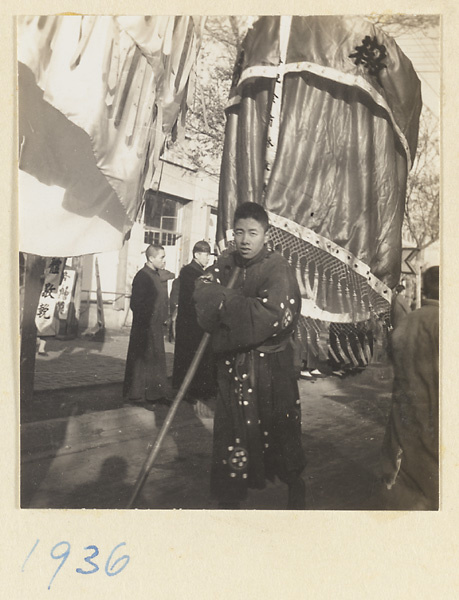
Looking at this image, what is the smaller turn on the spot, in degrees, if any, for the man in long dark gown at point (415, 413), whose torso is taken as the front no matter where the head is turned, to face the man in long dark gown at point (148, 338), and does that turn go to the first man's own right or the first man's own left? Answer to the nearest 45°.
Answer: approximately 90° to the first man's own left

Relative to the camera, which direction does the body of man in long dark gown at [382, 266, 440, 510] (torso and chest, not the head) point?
away from the camera

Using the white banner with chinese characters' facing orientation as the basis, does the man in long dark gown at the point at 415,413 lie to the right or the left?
on its left

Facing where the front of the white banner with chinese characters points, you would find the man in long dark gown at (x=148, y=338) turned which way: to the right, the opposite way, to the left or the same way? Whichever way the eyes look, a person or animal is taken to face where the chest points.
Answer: to the left

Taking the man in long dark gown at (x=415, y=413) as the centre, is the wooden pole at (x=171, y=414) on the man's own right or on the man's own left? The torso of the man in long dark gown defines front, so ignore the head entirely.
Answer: on the man's own left

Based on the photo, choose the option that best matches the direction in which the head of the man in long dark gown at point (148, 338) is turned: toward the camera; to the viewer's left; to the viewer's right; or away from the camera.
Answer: to the viewer's right

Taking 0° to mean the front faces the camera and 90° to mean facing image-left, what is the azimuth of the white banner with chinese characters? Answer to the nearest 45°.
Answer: approximately 0°
